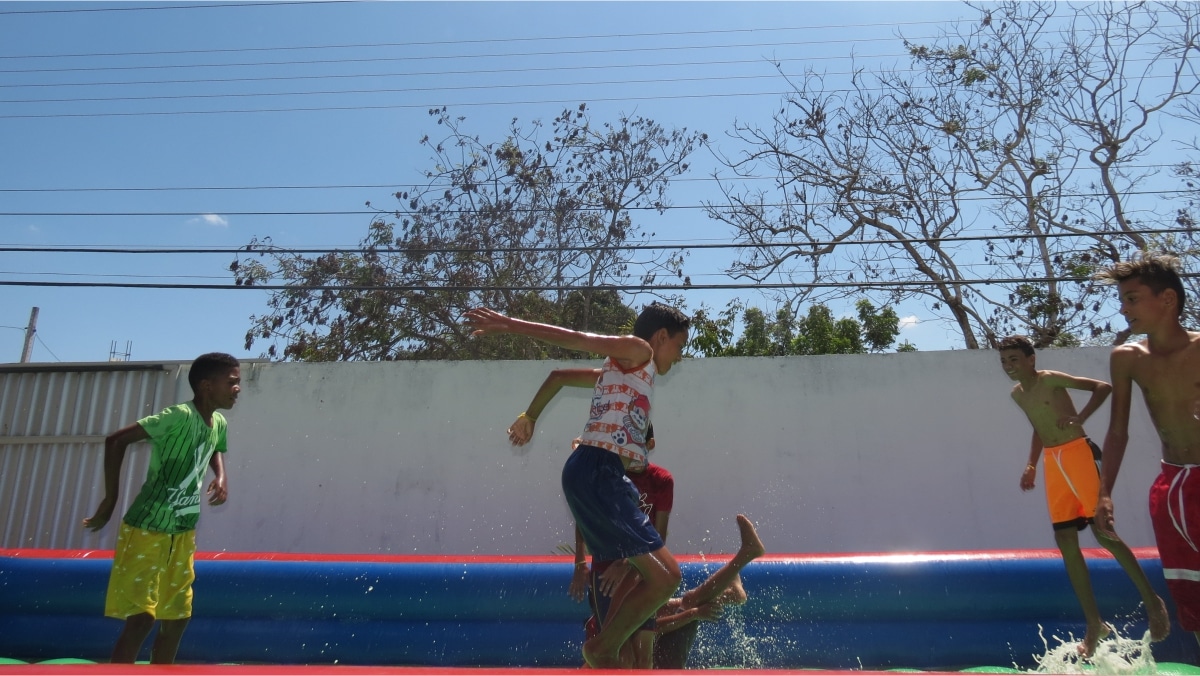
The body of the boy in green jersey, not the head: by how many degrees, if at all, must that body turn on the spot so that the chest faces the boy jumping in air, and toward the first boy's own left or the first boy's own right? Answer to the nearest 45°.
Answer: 0° — they already face them

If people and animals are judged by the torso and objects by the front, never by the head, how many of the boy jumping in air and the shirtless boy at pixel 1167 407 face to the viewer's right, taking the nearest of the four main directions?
1

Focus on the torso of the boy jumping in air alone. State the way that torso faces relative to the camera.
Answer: to the viewer's right

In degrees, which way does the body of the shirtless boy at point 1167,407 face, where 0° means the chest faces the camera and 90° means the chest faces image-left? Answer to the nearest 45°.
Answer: approximately 45°

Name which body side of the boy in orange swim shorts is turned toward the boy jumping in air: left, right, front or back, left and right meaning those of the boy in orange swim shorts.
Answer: front

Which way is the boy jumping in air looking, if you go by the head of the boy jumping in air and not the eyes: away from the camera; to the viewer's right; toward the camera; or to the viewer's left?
to the viewer's right

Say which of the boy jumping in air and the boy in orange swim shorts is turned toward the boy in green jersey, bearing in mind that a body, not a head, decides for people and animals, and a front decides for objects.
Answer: the boy in orange swim shorts

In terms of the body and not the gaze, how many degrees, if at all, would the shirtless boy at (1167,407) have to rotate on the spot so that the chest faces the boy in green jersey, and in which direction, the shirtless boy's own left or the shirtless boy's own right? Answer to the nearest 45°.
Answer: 0° — they already face them

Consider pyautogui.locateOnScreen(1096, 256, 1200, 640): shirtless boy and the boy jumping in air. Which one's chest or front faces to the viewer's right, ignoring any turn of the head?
the boy jumping in air

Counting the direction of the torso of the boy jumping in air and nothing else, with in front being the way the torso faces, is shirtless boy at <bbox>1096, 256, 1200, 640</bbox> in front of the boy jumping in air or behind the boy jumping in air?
in front

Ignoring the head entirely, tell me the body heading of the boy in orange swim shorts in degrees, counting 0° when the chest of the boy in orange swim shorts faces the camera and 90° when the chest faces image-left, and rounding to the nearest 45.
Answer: approximately 45°

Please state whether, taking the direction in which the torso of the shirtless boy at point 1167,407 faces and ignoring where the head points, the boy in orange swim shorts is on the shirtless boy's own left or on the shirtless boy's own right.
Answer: on the shirtless boy's own right

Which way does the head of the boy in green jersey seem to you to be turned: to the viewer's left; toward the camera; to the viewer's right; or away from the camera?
to the viewer's right

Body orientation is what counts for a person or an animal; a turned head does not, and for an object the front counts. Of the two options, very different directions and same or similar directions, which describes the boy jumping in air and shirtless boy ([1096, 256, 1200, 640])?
very different directions
